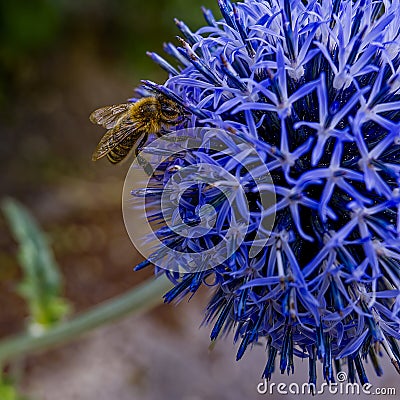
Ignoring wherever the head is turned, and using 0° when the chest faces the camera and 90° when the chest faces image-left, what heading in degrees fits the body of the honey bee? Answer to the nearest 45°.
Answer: approximately 270°
